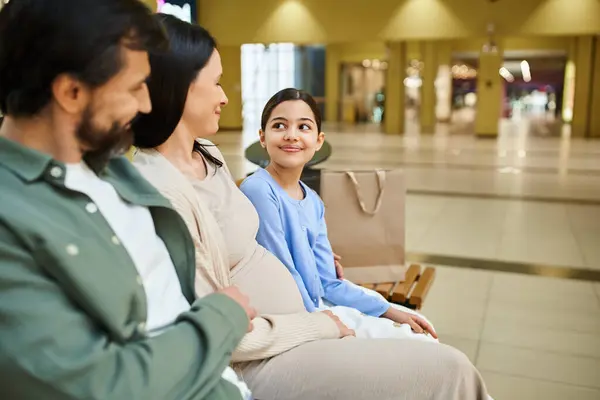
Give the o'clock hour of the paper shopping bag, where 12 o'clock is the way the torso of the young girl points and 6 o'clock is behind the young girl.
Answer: The paper shopping bag is roughly at 8 o'clock from the young girl.

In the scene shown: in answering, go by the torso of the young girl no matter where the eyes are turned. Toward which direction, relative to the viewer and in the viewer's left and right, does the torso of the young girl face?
facing the viewer and to the right of the viewer

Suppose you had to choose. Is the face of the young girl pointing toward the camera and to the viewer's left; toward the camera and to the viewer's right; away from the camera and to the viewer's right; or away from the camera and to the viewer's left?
toward the camera and to the viewer's left
